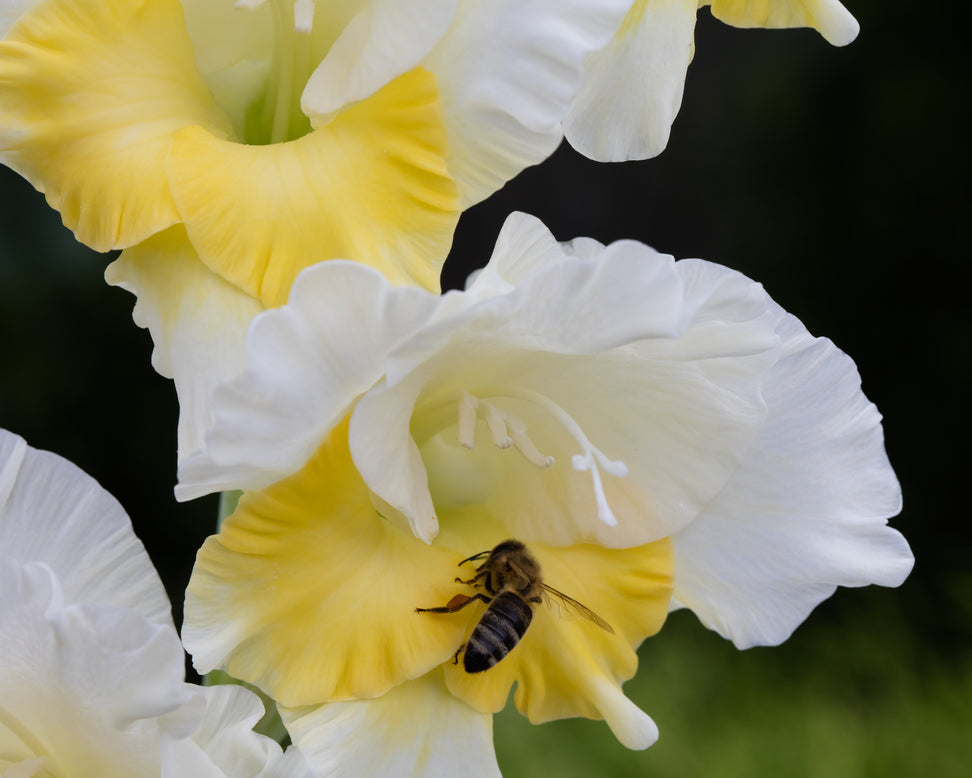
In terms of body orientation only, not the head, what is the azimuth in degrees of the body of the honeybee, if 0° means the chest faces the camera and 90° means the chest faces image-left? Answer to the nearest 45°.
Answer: approximately 180°
